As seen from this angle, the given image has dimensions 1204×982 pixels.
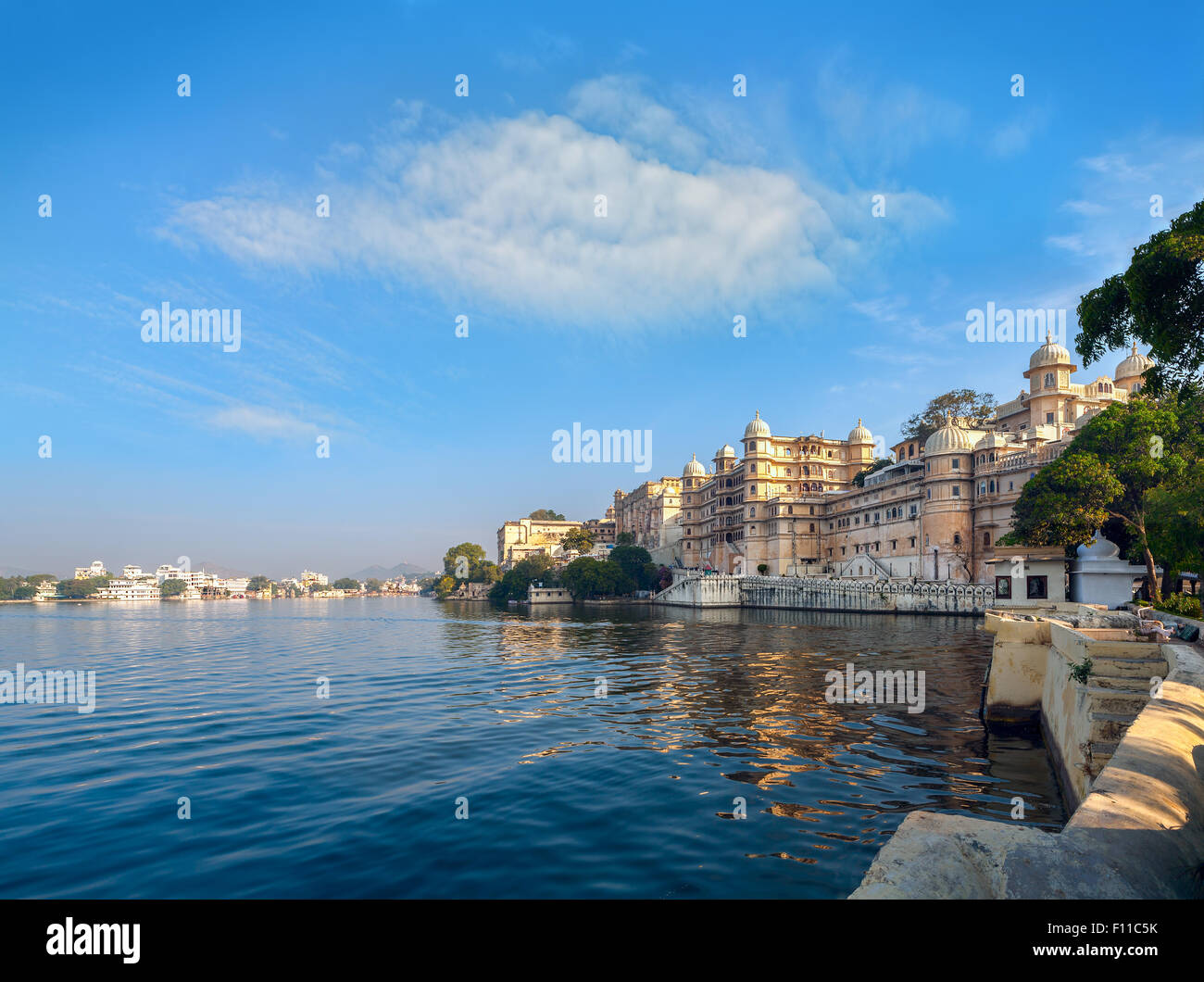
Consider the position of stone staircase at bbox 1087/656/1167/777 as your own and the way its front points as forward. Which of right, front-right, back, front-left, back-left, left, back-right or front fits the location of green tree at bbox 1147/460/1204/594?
back

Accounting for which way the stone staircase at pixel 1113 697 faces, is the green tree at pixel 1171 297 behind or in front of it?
behind
